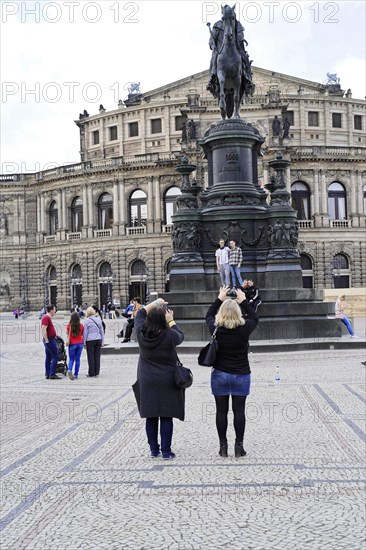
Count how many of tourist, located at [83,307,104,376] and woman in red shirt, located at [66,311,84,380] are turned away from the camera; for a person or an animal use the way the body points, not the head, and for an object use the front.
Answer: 2

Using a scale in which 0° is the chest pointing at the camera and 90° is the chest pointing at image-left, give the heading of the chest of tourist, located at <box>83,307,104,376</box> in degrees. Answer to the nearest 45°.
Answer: approximately 180°

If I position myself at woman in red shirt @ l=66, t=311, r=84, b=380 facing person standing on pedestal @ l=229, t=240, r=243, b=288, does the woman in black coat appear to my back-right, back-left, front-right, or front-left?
back-right

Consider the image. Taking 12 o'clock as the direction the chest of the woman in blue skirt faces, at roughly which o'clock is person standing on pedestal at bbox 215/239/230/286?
The person standing on pedestal is roughly at 12 o'clock from the woman in blue skirt.

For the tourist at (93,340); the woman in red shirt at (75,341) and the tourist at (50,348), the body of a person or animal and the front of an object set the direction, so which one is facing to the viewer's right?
the tourist at (50,348)

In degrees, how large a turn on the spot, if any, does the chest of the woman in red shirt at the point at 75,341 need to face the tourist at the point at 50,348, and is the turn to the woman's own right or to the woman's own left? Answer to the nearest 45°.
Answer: approximately 90° to the woman's own left

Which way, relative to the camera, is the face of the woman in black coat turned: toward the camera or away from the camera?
away from the camera

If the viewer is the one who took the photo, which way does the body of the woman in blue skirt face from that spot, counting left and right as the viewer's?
facing away from the viewer

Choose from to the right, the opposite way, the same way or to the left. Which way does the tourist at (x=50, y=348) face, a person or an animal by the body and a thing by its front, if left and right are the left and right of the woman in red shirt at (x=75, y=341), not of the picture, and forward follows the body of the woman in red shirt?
to the right

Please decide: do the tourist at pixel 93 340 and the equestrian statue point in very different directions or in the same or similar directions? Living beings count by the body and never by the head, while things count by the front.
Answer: very different directions

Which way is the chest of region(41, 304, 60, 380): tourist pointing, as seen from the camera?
to the viewer's right

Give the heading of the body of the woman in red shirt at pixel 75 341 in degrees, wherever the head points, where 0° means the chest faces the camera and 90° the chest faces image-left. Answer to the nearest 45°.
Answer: approximately 180°

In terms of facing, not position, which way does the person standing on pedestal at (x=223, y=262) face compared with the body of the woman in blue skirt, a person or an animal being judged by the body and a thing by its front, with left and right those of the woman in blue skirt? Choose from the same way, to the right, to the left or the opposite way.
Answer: the opposite way
